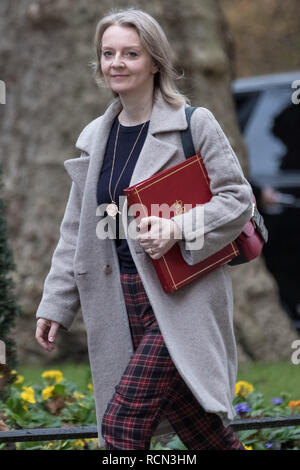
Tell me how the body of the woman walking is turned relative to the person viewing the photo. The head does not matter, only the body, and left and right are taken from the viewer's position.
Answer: facing the viewer and to the left of the viewer

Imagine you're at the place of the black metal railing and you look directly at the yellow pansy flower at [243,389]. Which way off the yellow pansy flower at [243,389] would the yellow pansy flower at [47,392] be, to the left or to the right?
left

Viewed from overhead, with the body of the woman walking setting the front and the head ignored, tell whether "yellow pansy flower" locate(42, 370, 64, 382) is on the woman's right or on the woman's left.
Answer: on the woman's right

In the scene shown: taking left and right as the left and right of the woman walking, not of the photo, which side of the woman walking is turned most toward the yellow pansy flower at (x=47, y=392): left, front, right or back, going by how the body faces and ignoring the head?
right

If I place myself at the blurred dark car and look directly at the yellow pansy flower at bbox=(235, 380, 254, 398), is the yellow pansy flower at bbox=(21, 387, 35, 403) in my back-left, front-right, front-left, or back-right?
front-right

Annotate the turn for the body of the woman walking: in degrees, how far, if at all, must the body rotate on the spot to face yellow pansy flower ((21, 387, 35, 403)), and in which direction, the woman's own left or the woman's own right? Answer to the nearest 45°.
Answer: approximately 90° to the woman's own right
